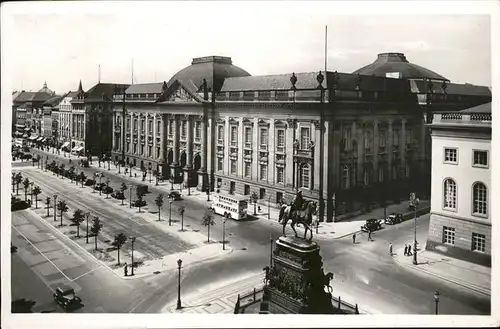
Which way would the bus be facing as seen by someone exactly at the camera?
facing away from the viewer and to the left of the viewer

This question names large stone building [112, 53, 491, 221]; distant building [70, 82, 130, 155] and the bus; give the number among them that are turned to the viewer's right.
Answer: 0

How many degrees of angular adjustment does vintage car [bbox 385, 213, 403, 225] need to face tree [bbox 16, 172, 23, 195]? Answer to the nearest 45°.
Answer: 0° — it already faces it

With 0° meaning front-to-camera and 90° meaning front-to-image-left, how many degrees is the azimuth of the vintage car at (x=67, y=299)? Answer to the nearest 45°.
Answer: approximately 315°

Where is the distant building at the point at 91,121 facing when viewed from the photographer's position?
facing the viewer and to the left of the viewer
